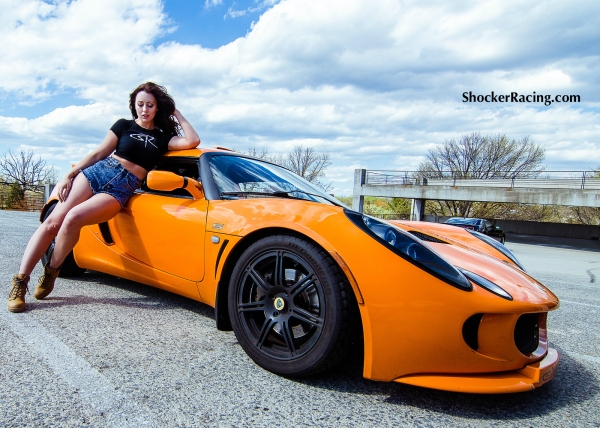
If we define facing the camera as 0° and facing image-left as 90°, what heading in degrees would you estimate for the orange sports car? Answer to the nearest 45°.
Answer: approximately 315°

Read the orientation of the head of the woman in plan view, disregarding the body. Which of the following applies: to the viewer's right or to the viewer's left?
to the viewer's left
